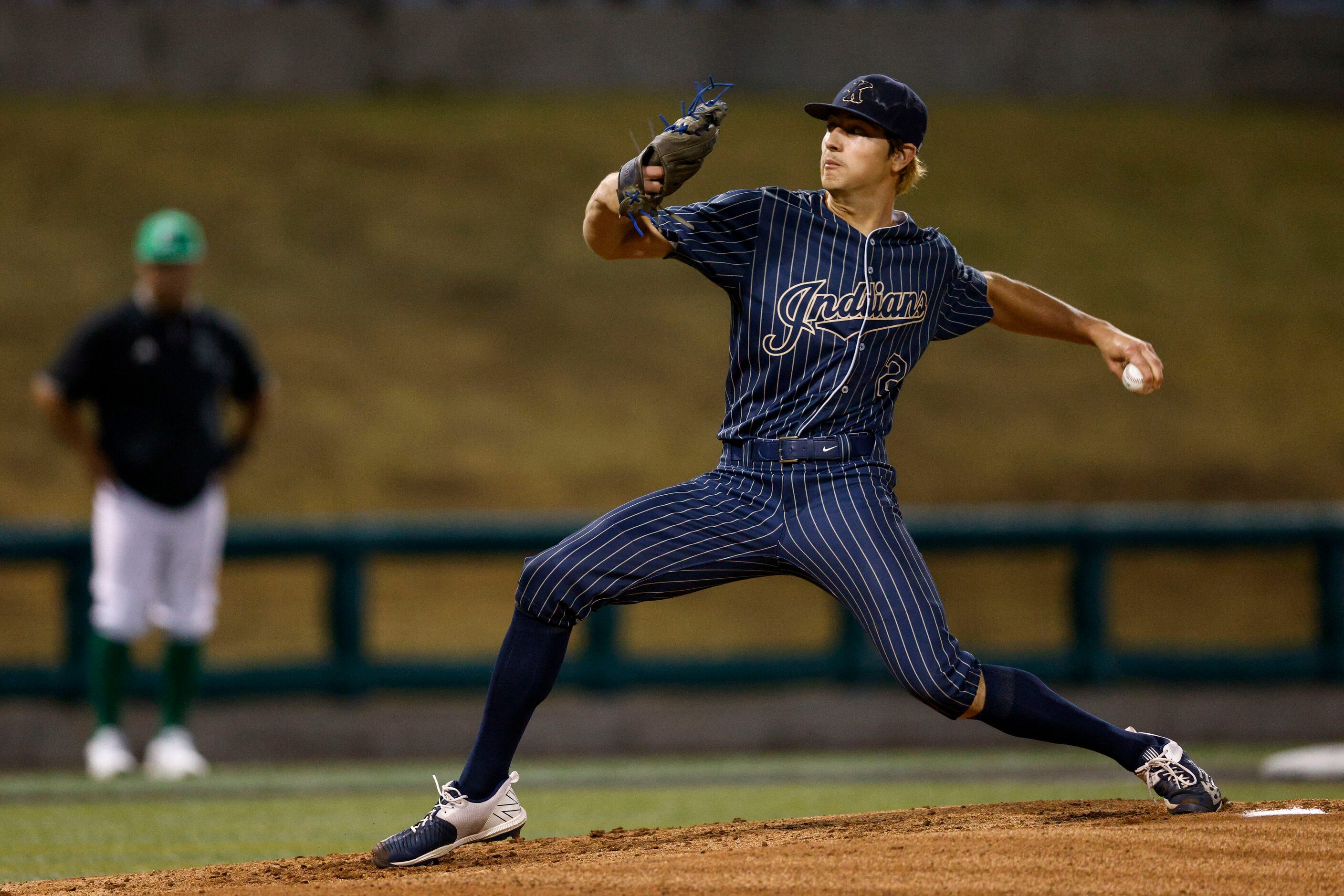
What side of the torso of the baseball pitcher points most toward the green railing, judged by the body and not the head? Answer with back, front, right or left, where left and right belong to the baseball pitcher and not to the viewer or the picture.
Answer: back

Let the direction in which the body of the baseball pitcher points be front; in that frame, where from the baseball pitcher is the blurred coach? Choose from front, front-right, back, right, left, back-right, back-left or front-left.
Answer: back-right

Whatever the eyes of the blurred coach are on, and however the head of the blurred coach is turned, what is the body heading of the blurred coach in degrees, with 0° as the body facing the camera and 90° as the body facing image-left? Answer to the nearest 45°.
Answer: approximately 0°

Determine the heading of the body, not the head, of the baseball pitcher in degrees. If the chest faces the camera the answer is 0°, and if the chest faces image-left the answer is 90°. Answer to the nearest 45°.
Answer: approximately 0°

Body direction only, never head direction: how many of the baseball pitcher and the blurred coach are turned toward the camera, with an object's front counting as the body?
2

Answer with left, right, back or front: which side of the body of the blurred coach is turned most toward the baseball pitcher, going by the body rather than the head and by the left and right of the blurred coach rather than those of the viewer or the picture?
front
